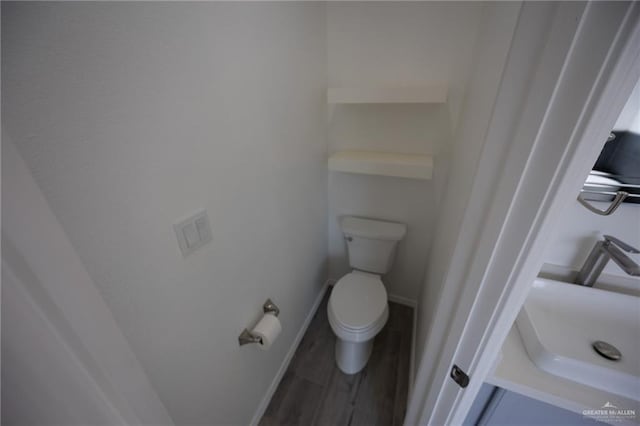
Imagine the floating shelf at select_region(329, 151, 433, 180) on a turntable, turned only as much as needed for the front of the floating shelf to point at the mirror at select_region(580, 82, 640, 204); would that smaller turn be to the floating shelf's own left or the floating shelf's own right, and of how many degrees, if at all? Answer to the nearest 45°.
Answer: approximately 90° to the floating shelf's own left

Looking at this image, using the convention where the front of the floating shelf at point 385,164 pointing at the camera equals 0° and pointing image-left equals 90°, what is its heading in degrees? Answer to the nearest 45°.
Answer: approximately 0°

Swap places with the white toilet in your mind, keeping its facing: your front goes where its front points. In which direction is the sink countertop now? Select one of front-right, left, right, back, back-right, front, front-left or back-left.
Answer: front-left

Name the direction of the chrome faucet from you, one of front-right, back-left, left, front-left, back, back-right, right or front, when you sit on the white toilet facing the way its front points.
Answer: left

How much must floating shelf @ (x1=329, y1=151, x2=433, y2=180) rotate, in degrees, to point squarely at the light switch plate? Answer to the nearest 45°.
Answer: approximately 45° to its right

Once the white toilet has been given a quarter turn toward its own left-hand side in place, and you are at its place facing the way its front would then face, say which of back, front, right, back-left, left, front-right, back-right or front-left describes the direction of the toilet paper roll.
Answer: back-right

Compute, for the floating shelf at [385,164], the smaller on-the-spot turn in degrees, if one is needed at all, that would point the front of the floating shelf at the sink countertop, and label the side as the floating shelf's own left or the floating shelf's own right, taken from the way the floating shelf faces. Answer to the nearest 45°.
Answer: approximately 45° to the floating shelf's own left
